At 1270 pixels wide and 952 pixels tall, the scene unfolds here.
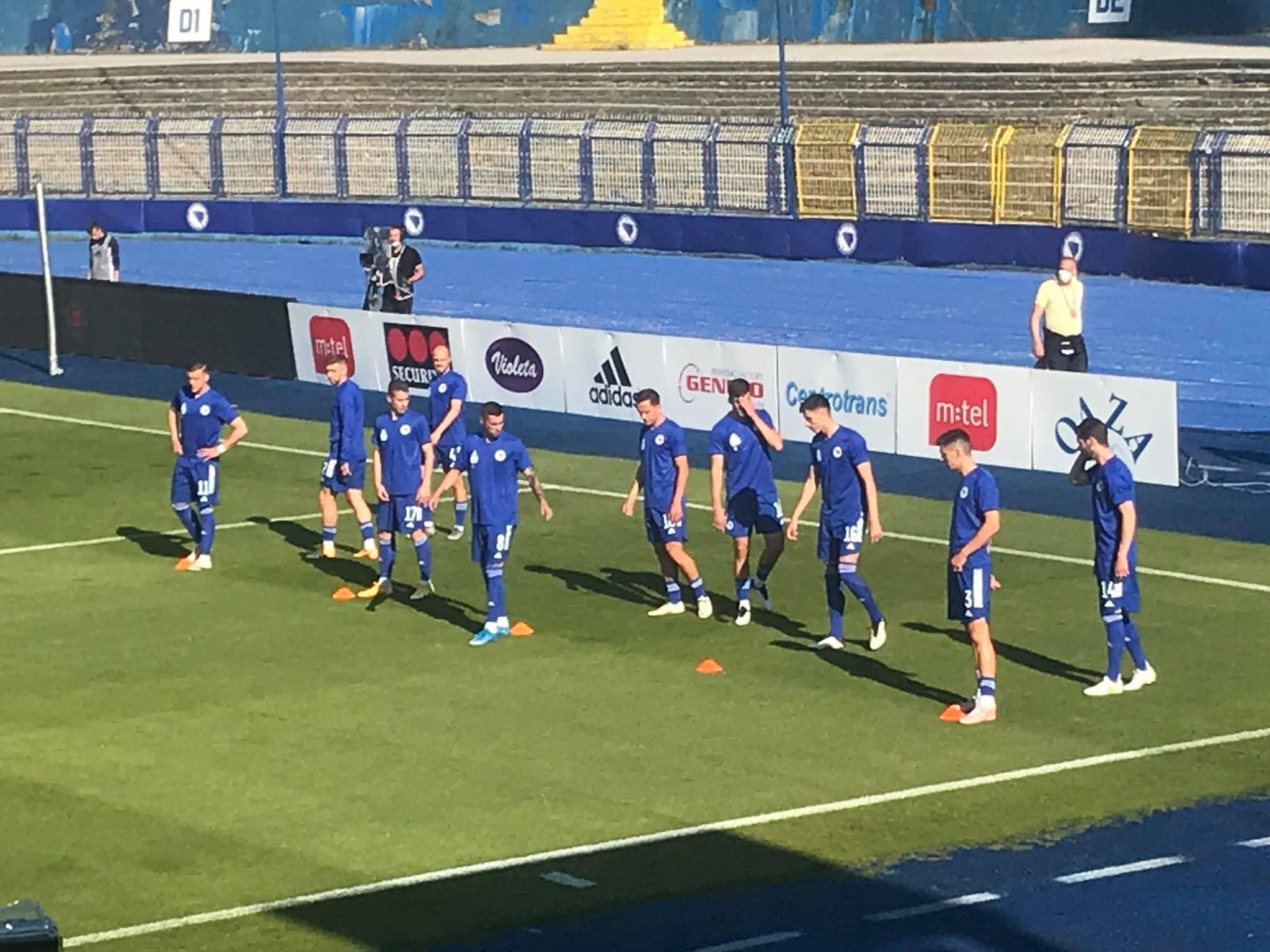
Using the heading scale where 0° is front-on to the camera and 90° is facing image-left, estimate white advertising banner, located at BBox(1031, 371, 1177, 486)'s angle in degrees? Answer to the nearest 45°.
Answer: approximately 0°

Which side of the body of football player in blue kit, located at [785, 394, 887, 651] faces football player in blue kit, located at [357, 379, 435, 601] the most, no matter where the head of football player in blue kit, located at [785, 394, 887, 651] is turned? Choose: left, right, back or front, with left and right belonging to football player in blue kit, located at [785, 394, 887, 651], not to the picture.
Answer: right

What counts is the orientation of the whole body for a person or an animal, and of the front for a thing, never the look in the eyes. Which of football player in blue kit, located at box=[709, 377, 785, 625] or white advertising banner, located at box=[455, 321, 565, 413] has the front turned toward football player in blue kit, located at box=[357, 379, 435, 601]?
the white advertising banner

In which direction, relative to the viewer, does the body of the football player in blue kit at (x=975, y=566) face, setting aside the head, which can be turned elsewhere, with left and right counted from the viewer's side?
facing to the left of the viewer

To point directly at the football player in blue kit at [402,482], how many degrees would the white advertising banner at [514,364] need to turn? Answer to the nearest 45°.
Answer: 0° — it already faces them

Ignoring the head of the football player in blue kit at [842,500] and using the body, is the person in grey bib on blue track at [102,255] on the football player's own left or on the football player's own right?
on the football player's own right

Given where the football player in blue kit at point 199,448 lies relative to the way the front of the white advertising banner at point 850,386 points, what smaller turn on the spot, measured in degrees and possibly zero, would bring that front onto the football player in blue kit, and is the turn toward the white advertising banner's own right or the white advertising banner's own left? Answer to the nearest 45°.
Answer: approximately 45° to the white advertising banner's own right

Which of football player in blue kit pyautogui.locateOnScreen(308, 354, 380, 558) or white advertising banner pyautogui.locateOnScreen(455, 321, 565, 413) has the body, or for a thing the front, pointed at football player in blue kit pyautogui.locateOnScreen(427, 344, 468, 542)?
the white advertising banner

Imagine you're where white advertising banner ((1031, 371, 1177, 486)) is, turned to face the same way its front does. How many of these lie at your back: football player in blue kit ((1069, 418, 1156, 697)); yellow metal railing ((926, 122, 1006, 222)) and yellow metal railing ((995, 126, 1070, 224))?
2

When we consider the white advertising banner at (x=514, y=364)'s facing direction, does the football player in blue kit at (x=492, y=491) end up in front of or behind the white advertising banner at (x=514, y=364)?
in front

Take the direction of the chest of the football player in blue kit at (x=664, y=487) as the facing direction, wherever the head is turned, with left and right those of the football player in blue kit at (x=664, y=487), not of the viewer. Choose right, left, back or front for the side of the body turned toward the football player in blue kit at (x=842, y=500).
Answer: left

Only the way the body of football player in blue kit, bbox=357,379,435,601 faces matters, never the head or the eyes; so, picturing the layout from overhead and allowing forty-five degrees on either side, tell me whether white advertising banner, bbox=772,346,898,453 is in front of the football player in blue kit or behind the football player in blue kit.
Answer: behind

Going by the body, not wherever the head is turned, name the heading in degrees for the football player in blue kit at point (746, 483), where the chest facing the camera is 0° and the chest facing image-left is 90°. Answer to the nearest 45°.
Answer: approximately 0°

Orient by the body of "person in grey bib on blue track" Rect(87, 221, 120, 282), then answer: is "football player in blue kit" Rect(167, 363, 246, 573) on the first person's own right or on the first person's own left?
on the first person's own left
